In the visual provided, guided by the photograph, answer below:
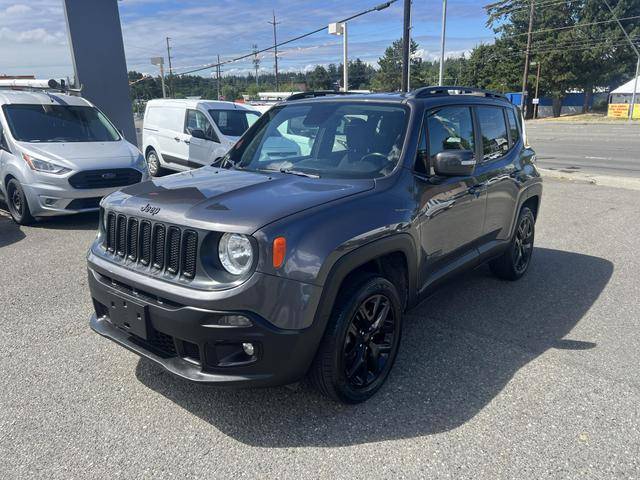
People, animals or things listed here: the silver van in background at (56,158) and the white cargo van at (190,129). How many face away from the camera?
0

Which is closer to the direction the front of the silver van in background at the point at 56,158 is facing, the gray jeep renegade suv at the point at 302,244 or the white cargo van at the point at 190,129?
the gray jeep renegade suv

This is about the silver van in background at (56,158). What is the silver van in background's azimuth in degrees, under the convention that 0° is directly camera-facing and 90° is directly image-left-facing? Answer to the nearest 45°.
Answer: approximately 315°

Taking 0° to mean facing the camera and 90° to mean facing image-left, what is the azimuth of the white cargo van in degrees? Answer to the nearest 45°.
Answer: approximately 315°

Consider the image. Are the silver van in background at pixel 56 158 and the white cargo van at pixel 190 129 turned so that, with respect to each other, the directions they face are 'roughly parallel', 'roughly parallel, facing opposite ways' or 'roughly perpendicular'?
roughly parallel

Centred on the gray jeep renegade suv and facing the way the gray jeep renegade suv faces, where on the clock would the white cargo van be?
The white cargo van is roughly at 4 o'clock from the gray jeep renegade suv.

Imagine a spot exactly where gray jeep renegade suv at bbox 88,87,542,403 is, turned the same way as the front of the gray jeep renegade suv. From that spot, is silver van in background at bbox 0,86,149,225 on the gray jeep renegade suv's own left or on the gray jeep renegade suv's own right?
on the gray jeep renegade suv's own right

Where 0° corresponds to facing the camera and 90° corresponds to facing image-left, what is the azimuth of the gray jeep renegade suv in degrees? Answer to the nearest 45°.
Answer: approximately 45°

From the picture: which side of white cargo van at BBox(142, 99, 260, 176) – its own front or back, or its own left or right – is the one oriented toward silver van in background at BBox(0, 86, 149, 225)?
right

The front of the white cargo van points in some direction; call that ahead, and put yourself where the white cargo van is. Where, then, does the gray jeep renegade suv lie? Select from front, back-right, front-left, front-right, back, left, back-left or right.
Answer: front-right
